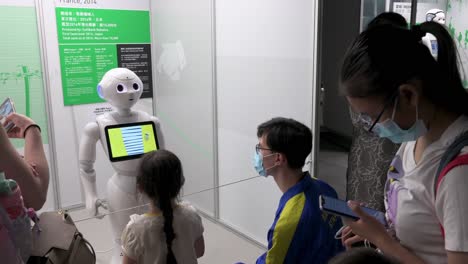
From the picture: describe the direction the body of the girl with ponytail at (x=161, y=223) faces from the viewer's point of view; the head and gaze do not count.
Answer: away from the camera

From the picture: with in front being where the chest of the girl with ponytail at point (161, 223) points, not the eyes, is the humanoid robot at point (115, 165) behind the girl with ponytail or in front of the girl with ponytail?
in front

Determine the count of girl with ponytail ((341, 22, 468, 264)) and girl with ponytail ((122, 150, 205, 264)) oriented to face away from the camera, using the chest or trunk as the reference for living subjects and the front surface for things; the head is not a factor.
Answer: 1

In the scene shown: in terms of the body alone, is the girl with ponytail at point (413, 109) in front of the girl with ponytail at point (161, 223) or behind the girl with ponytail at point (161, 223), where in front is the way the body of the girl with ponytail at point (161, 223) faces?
behind

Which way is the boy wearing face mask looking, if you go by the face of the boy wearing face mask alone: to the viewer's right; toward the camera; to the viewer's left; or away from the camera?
to the viewer's left

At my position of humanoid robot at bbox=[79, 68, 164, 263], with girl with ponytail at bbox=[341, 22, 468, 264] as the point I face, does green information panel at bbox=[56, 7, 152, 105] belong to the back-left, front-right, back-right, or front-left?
back-left

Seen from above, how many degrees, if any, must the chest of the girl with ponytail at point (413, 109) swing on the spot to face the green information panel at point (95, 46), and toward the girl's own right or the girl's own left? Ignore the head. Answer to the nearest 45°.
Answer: approximately 45° to the girl's own right

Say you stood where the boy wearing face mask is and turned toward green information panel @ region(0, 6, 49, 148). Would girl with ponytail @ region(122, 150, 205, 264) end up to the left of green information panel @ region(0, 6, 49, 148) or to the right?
left

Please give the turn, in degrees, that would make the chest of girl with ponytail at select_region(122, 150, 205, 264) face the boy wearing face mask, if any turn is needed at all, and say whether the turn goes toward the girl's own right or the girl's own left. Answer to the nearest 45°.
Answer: approximately 135° to the girl's own right

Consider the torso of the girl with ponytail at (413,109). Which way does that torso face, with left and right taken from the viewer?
facing to the left of the viewer

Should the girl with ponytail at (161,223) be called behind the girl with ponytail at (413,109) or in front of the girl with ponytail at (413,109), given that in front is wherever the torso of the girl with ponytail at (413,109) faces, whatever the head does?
in front

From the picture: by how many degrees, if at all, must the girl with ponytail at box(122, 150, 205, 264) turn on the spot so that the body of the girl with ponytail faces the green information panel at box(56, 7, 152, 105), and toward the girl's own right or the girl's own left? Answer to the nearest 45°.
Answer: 0° — they already face it

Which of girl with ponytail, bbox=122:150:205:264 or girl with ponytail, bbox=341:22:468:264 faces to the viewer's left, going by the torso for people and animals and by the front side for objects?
girl with ponytail, bbox=341:22:468:264

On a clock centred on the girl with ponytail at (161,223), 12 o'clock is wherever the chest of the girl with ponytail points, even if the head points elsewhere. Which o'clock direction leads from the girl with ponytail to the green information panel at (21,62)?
The green information panel is roughly at 11 o'clock from the girl with ponytail.
